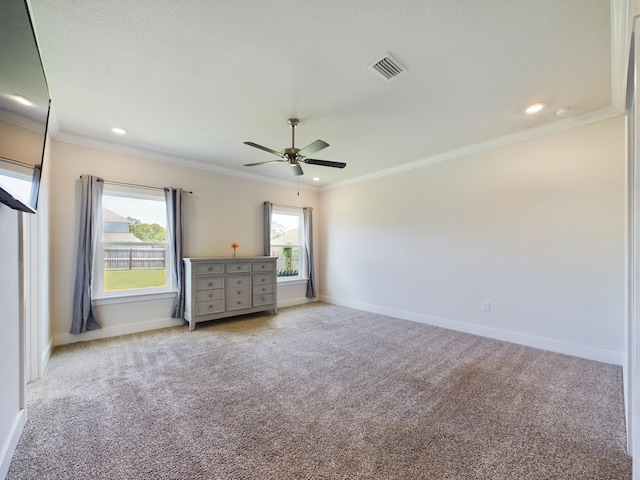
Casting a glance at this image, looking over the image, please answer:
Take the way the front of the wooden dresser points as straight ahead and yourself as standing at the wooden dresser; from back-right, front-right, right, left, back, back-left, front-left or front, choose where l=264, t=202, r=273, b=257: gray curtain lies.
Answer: left

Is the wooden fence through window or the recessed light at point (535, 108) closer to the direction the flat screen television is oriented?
the recessed light

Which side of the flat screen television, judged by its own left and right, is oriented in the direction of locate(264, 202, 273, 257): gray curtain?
left

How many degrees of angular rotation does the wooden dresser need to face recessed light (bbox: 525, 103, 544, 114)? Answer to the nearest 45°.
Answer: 0° — it already faces it

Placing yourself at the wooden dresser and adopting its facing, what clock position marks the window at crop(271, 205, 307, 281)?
The window is roughly at 9 o'clock from the wooden dresser.

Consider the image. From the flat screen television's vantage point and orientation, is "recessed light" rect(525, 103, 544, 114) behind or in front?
in front

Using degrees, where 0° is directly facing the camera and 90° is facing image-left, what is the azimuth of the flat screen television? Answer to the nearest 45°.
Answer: approximately 315°

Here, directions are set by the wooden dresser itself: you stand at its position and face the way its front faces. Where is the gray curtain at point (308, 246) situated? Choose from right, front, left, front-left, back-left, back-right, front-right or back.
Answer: left

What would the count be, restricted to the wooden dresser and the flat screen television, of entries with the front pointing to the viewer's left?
0

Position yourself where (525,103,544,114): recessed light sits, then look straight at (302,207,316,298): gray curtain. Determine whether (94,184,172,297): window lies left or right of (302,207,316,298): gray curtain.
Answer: left

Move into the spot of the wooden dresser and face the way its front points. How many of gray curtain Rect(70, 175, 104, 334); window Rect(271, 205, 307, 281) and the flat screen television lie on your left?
1

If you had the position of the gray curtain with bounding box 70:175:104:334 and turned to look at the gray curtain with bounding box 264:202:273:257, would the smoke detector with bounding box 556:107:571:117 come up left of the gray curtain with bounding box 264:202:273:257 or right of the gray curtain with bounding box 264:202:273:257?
right
